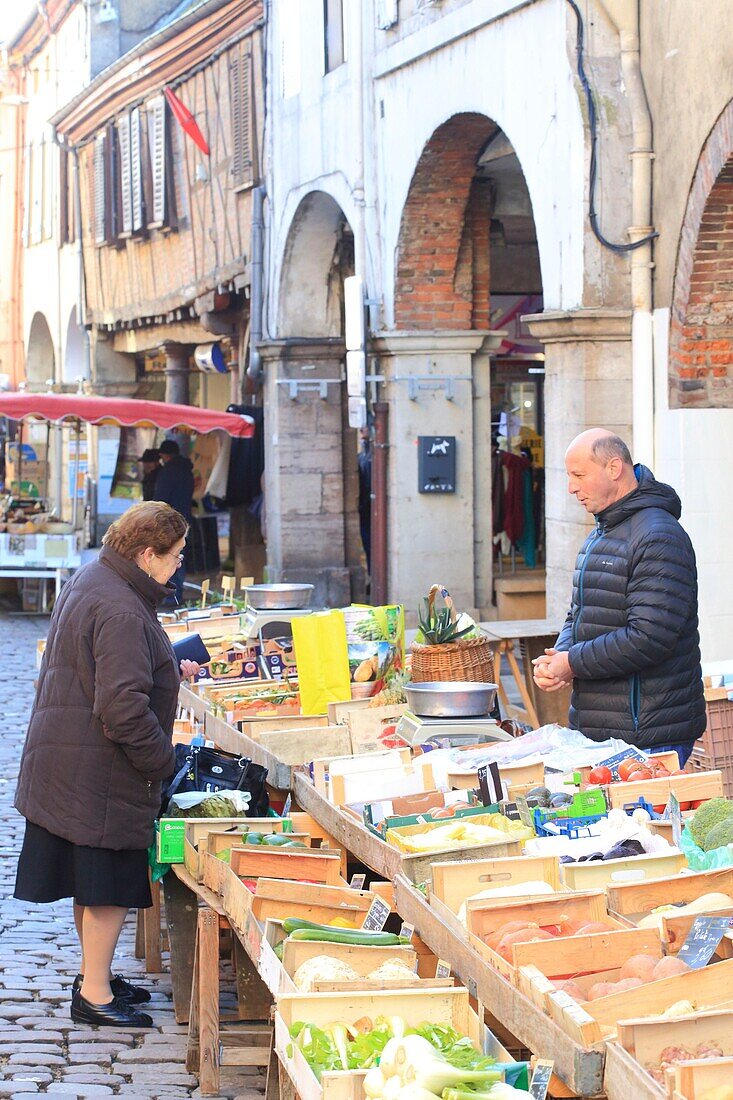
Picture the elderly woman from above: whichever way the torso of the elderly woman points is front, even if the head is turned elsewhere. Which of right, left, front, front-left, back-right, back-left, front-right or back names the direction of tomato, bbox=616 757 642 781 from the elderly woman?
front

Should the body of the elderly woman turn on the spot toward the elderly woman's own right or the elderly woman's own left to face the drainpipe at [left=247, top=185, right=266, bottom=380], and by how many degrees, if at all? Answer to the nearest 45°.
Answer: approximately 90° to the elderly woman's own left

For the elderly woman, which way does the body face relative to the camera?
to the viewer's right

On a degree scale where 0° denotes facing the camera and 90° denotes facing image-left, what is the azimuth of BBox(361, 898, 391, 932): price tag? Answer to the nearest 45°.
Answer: approximately 0°

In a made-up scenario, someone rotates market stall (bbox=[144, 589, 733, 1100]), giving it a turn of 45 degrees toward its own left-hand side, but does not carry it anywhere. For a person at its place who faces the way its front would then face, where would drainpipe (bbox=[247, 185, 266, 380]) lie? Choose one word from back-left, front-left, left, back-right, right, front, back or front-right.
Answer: back

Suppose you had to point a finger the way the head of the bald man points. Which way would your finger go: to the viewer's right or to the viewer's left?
to the viewer's left

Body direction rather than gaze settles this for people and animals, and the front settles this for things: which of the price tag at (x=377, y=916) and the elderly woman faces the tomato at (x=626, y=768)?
the elderly woman

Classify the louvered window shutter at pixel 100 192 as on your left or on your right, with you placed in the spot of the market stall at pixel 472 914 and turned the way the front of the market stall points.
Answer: on your right

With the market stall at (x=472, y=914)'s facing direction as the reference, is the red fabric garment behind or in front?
behind

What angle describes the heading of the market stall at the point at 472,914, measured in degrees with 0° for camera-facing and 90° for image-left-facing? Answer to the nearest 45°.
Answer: approximately 45°

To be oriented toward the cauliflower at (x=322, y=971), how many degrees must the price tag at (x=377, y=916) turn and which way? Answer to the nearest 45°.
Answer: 0° — it already faces it
